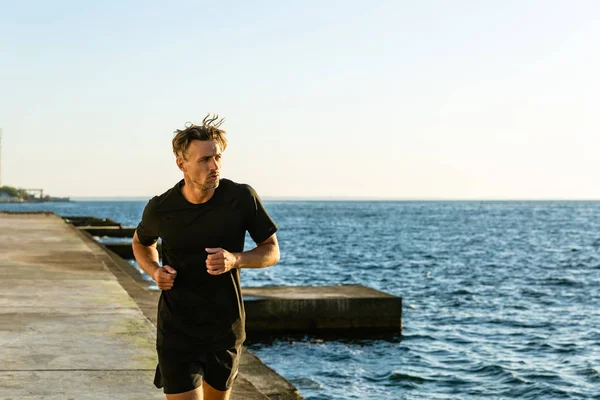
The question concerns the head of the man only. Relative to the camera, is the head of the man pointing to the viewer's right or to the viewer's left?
to the viewer's right

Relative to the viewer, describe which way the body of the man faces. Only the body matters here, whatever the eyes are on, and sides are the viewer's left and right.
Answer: facing the viewer
